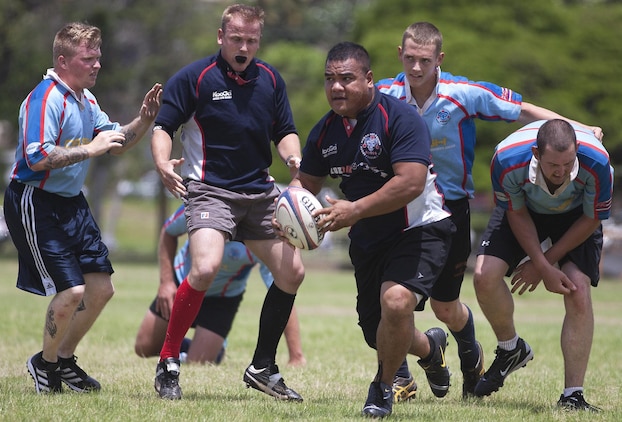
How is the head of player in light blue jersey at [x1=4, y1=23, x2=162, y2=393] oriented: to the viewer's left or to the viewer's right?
to the viewer's right

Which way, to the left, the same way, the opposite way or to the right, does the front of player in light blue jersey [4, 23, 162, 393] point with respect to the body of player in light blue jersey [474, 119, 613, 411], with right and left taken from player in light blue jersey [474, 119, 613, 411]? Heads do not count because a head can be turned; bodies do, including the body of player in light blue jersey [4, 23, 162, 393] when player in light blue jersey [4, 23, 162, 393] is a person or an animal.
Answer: to the left

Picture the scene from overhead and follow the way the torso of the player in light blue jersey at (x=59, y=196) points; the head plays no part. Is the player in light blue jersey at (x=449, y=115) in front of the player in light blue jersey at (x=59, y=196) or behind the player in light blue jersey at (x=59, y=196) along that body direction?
in front

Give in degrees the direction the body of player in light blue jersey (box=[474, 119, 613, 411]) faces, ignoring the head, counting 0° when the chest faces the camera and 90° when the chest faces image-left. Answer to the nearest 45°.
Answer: approximately 0°

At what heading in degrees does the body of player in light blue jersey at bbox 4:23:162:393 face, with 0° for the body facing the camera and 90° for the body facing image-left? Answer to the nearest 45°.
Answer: approximately 315°

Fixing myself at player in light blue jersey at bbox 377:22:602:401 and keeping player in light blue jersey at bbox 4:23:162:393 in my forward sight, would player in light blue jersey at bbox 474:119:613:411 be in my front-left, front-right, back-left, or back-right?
back-left

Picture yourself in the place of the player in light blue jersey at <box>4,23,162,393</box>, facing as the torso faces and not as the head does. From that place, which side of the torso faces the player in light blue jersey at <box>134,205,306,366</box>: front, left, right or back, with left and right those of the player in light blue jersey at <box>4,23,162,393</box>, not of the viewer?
left
